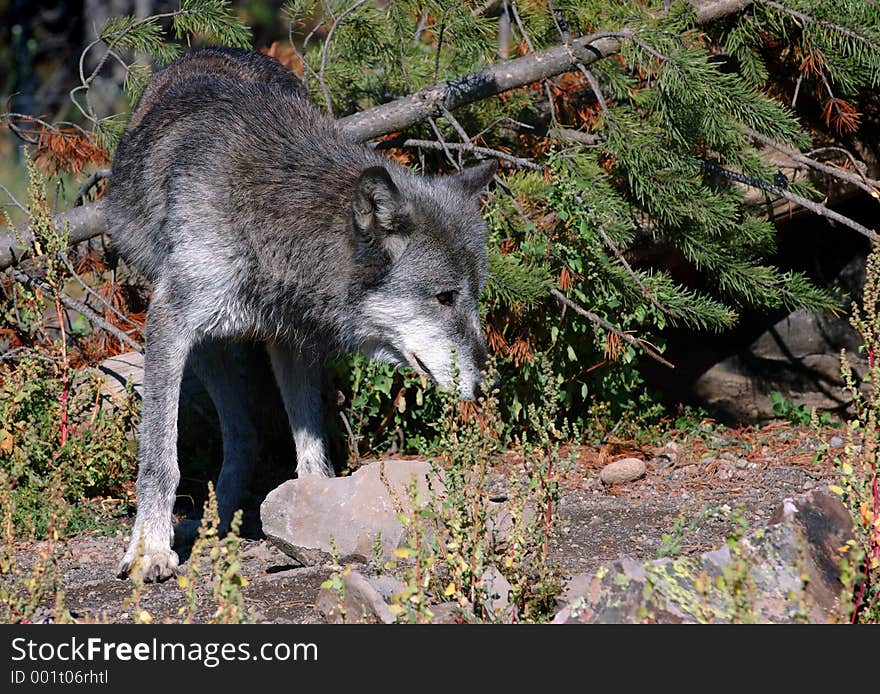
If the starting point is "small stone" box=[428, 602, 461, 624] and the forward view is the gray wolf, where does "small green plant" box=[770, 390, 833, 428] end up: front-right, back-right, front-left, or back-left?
front-right

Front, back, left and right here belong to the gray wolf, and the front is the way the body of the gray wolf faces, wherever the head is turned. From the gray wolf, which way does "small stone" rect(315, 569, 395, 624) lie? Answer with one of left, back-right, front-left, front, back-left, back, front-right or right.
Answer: front-right

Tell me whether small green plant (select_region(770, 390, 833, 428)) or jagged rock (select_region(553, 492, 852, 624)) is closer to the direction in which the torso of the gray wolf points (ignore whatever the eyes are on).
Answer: the jagged rock

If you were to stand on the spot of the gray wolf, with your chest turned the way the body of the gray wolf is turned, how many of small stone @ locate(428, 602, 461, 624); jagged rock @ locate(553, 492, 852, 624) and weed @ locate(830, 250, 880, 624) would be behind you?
0

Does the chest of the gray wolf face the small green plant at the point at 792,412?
no

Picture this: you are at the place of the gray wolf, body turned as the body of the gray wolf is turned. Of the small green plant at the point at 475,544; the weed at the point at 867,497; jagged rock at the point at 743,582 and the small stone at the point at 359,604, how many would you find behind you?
0

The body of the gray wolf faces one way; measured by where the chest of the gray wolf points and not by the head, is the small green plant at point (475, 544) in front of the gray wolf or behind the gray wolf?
in front

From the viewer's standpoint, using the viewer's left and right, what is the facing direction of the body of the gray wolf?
facing the viewer and to the right of the viewer

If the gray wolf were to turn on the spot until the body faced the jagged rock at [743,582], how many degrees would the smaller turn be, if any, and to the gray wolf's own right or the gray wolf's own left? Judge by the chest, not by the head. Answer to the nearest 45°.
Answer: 0° — it already faces it

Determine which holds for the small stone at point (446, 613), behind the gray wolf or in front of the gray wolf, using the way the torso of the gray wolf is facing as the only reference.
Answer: in front

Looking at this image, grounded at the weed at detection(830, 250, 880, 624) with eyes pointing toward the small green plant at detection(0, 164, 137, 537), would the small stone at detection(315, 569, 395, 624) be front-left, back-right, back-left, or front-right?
front-left

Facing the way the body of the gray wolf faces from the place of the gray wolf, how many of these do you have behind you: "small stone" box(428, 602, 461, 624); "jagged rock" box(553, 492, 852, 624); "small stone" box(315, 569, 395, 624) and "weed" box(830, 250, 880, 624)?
0
